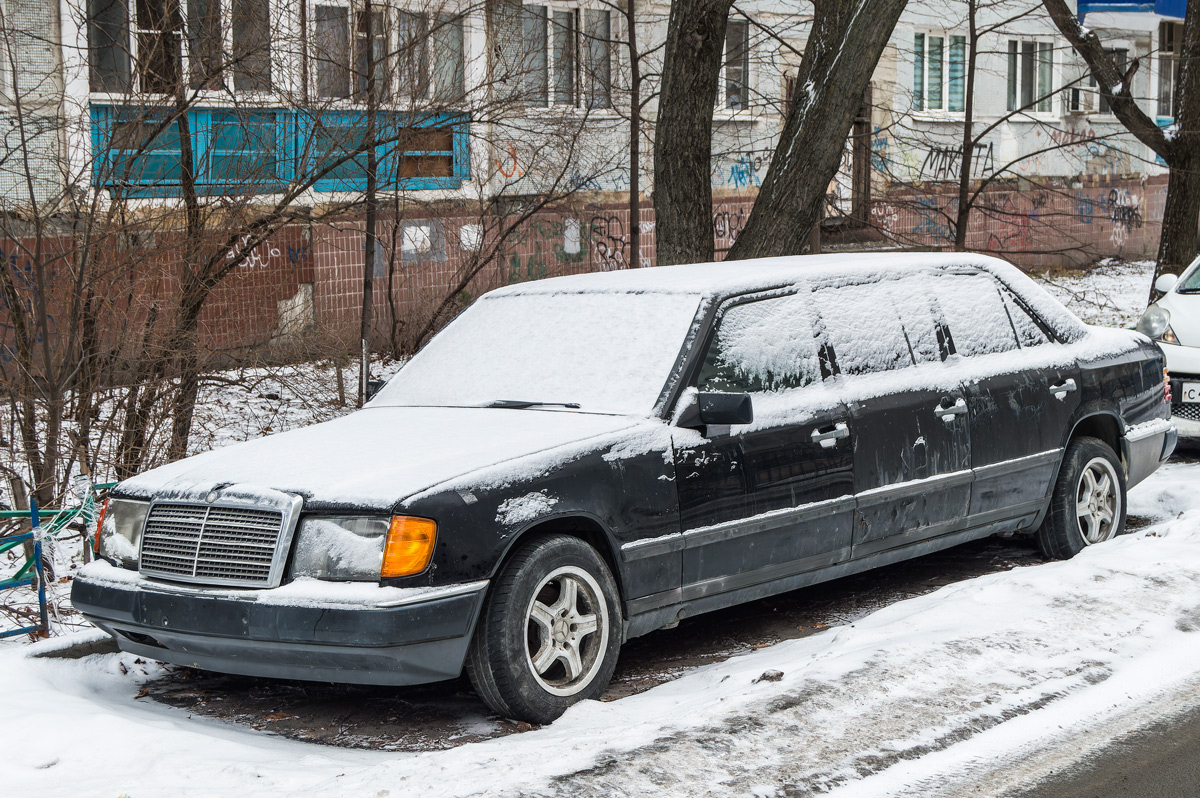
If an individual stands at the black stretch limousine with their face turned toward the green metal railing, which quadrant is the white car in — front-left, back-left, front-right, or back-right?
back-right

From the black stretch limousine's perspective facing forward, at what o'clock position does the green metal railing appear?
The green metal railing is roughly at 2 o'clock from the black stretch limousine.

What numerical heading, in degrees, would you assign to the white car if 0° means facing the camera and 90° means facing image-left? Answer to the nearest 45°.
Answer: approximately 45°

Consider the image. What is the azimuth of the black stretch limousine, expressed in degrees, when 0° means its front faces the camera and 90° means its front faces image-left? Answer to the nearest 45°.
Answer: approximately 45°

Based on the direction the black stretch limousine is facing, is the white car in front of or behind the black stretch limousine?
behind

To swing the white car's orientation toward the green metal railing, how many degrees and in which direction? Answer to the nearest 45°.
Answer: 0° — it already faces it

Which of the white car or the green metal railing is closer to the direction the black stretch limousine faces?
the green metal railing
